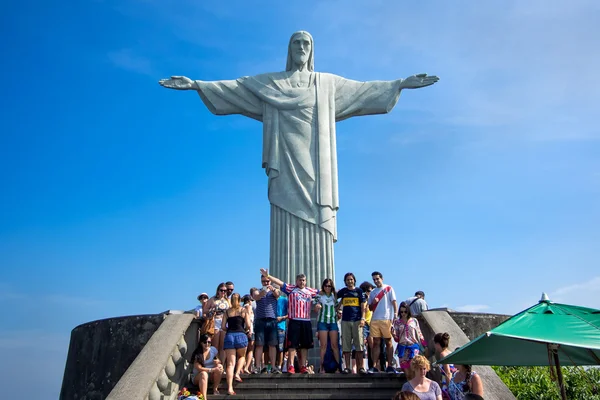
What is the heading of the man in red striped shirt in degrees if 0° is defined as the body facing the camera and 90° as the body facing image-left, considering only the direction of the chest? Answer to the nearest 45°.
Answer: approximately 0°

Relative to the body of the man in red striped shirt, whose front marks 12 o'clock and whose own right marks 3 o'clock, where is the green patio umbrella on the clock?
The green patio umbrella is roughly at 11 o'clock from the man in red striped shirt.

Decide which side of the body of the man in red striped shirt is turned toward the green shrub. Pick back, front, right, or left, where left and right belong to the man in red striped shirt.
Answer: left

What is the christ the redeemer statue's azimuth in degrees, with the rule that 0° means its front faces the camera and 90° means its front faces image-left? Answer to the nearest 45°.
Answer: approximately 0°

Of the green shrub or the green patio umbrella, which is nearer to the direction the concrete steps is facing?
the green patio umbrella

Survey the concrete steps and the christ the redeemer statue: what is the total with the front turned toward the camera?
2

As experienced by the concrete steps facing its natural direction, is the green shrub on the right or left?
on its left
